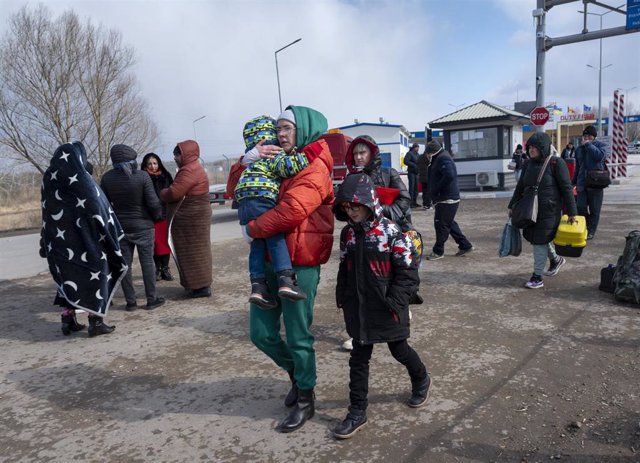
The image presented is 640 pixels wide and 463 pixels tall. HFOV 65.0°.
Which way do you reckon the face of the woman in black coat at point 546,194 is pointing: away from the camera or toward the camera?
toward the camera

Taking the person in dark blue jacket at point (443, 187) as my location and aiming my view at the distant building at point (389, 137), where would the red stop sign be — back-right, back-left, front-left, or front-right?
front-right

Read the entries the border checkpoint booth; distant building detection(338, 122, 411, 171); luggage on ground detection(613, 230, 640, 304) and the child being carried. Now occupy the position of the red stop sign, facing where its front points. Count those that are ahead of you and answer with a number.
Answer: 2

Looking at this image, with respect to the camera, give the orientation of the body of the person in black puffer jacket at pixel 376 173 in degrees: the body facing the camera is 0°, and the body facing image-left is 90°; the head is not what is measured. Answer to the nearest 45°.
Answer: approximately 45°

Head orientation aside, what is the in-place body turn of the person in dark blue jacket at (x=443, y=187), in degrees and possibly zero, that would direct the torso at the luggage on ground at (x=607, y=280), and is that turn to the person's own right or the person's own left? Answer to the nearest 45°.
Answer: approximately 135° to the person's own left

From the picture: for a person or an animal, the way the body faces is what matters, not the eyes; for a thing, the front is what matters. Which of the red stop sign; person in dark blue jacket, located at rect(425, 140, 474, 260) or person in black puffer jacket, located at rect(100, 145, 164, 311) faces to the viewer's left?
person in dark blue jacket, located at rect(425, 140, 474, 260)

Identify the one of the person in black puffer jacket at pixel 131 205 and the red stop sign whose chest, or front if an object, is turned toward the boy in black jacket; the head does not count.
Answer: the red stop sign

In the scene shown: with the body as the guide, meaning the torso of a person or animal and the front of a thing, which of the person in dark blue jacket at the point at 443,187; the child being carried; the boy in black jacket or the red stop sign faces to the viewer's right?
the child being carried

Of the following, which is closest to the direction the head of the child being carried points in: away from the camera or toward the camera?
away from the camera

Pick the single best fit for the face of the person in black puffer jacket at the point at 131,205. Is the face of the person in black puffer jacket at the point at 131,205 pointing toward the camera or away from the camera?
away from the camera

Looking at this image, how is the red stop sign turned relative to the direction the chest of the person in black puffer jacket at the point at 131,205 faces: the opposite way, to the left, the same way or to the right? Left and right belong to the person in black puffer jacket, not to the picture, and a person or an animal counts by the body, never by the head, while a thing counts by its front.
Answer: the opposite way

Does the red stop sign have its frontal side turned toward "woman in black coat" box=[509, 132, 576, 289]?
yes

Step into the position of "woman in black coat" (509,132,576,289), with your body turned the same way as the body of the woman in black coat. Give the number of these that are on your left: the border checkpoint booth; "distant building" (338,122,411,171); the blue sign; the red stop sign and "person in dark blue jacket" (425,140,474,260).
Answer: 0

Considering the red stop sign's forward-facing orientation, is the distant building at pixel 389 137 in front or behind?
behind

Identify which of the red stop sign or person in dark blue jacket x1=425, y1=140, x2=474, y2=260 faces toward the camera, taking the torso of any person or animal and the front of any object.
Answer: the red stop sign

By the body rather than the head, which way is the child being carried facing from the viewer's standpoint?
to the viewer's right

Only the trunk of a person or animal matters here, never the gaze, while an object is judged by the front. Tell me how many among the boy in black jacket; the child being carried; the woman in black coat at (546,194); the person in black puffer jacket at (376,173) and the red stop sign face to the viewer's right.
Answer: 1

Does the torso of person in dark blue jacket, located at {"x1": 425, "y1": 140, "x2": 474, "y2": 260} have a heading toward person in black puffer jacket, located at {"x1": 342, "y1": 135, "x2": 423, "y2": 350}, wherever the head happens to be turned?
no
